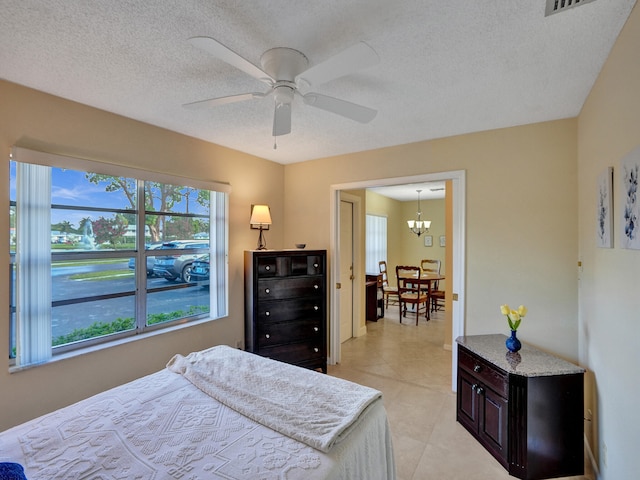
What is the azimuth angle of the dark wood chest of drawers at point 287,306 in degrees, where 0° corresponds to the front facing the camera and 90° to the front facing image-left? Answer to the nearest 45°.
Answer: approximately 315°

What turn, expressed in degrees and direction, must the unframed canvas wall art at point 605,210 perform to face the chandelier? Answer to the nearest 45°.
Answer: approximately 45° to its right

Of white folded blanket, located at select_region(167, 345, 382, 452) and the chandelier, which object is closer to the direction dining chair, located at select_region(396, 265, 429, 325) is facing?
the chandelier

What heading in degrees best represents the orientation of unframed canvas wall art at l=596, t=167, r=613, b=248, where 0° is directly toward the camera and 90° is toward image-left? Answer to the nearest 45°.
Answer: approximately 90°

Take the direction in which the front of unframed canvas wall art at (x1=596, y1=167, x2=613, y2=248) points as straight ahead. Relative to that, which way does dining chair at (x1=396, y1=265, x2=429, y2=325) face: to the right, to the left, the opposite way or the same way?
to the right

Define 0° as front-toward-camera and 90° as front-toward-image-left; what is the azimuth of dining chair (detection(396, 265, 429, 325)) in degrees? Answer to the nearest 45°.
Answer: approximately 225°

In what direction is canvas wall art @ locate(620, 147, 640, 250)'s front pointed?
to the viewer's left

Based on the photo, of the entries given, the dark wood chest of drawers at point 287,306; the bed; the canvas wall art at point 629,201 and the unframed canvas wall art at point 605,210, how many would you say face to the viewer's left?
2

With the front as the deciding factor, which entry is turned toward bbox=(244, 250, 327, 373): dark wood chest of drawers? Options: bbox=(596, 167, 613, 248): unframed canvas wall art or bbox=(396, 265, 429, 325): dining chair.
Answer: the unframed canvas wall art
